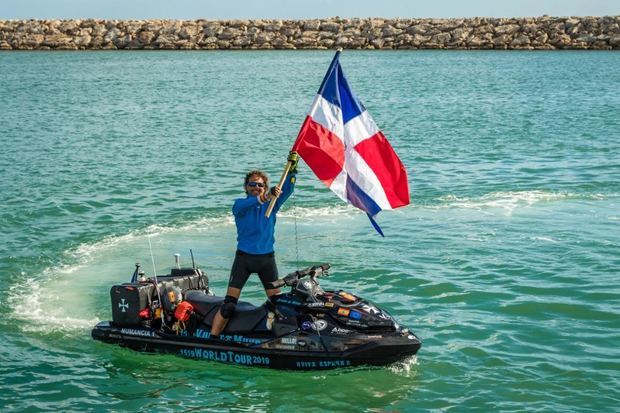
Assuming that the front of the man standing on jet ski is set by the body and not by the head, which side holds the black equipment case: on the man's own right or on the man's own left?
on the man's own right

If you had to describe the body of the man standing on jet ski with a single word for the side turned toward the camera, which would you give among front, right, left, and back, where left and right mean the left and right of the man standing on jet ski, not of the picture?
front

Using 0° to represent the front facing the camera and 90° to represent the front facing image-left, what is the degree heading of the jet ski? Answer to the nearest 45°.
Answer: approximately 270°

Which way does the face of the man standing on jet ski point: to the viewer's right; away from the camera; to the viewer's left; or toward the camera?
toward the camera
